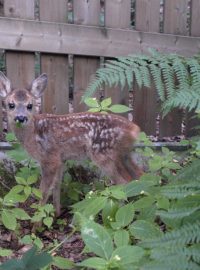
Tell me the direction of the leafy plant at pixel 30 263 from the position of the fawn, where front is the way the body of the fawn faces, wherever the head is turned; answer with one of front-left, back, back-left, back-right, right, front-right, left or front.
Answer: left

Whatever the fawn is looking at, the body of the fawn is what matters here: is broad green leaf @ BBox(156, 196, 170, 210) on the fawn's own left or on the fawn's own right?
on the fawn's own left

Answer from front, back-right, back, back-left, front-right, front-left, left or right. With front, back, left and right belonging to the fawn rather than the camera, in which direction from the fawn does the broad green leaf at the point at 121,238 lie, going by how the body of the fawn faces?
left

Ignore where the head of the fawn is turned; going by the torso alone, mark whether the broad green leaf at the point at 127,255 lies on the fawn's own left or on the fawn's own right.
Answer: on the fawn's own left

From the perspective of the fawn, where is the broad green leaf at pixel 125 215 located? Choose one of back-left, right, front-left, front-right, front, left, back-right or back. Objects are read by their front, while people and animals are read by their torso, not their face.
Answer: left

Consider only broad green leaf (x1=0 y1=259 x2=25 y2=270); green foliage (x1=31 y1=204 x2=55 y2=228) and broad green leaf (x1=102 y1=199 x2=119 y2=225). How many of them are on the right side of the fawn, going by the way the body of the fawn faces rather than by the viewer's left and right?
0

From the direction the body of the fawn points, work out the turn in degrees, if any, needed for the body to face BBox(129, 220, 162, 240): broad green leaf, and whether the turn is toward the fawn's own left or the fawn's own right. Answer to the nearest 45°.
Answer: approximately 90° to the fawn's own left

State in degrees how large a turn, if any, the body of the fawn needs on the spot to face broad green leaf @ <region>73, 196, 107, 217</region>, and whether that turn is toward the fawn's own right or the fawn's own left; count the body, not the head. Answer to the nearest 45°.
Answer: approximately 90° to the fawn's own left

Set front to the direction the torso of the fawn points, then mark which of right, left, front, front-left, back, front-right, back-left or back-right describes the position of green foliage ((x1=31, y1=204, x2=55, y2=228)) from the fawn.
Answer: left

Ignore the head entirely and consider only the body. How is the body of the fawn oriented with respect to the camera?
to the viewer's left

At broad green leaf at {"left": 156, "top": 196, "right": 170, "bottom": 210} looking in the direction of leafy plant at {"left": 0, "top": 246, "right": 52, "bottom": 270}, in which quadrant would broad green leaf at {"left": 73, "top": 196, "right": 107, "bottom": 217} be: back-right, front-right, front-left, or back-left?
front-right

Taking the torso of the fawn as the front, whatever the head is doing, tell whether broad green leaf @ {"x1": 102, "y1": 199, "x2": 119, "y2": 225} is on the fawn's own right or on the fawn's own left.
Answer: on the fawn's own left

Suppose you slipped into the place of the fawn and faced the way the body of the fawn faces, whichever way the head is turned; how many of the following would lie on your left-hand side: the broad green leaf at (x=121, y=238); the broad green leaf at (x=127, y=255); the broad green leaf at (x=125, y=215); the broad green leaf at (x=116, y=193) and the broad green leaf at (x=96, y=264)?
5

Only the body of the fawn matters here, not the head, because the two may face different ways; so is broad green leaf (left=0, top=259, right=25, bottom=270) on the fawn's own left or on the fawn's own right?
on the fawn's own left
